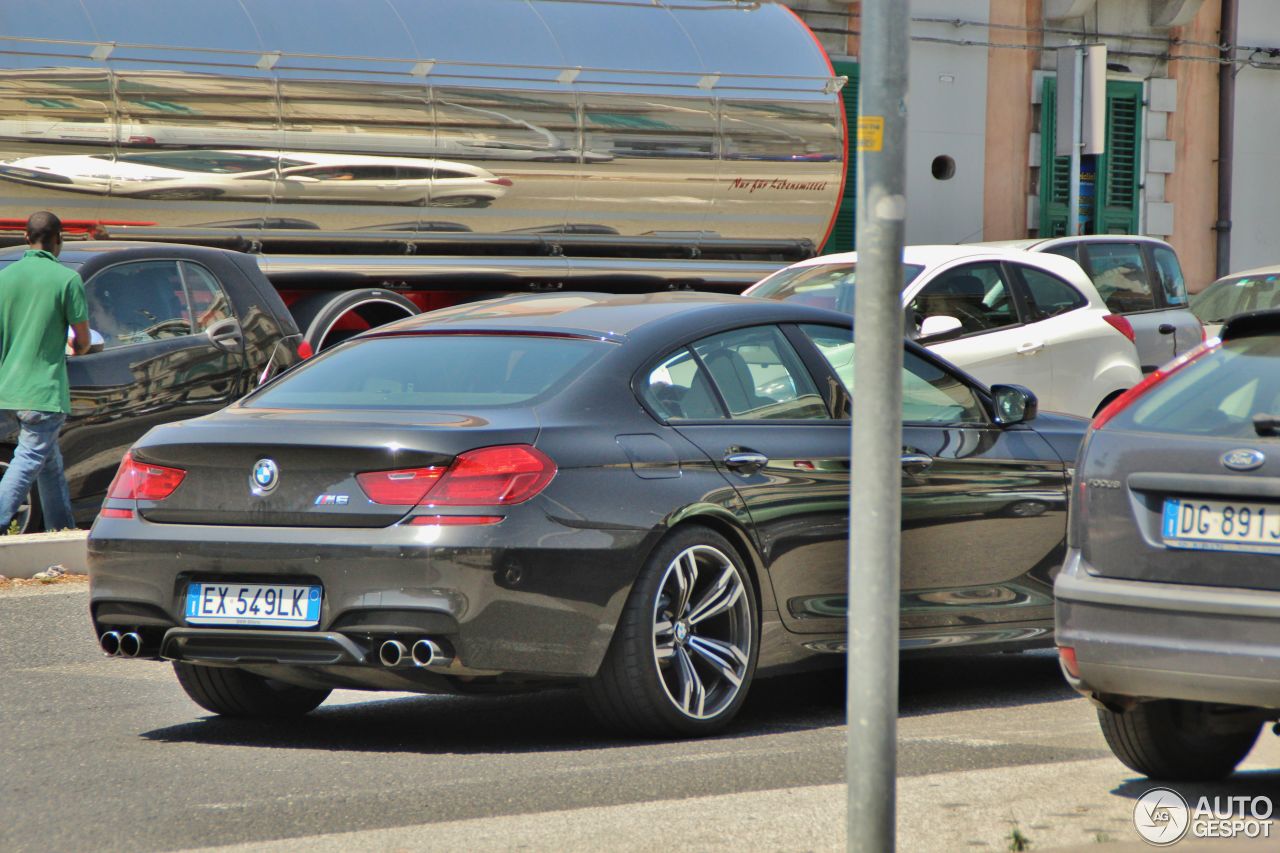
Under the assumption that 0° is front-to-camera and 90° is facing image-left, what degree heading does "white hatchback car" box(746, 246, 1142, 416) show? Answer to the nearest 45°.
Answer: approximately 45°

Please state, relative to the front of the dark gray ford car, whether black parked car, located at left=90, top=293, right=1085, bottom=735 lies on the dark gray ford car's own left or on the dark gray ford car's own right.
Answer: on the dark gray ford car's own left

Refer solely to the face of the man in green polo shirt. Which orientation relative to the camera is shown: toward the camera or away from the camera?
away from the camera

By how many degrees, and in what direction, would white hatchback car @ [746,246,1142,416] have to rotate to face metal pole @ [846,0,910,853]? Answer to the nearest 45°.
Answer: approximately 45° to its left

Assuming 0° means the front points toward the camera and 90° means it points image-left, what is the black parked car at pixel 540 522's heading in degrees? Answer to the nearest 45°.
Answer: approximately 225°

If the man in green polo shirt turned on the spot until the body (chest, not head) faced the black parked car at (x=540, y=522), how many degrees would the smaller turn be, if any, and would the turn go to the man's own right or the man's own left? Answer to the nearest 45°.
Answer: approximately 135° to the man's own right

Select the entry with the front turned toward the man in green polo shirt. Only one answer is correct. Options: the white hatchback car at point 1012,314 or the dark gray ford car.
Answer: the white hatchback car

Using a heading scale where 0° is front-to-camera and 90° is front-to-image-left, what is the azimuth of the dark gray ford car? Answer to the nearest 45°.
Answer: approximately 225°

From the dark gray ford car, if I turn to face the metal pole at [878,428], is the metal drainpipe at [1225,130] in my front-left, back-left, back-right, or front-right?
back-right

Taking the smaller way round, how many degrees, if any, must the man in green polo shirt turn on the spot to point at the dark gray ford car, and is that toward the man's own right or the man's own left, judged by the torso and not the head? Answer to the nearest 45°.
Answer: approximately 90° to the man's own right

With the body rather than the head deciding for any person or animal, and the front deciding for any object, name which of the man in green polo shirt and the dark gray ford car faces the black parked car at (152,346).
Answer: the man in green polo shirt
